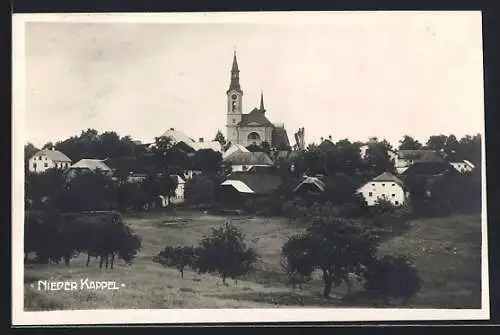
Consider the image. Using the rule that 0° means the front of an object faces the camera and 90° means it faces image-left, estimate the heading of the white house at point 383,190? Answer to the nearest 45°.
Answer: approximately 0°
